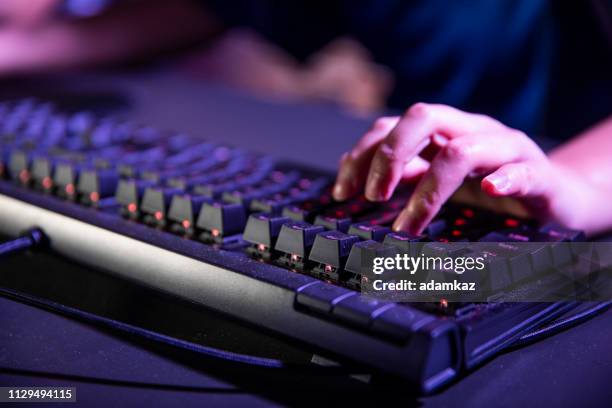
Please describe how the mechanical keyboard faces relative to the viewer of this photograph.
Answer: facing away from the viewer and to the right of the viewer
